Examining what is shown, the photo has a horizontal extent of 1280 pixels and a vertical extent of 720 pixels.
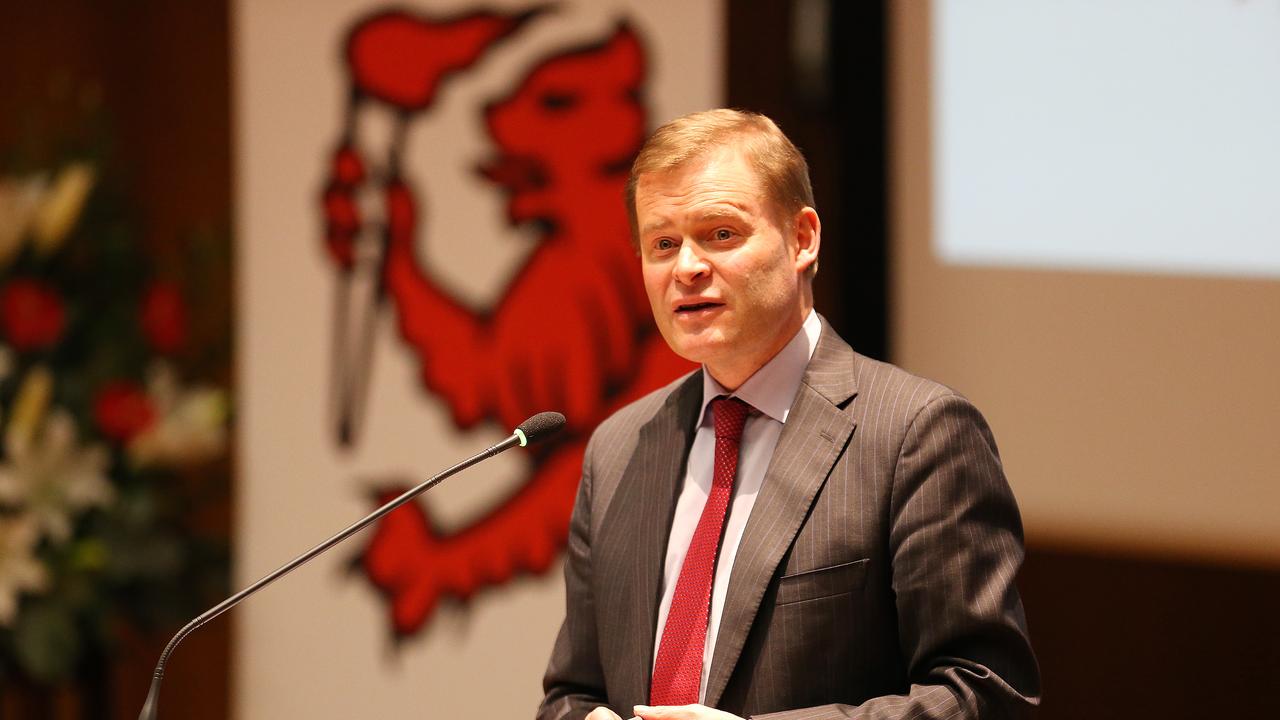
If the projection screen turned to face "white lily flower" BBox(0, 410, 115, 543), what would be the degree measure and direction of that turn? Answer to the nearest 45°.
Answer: approximately 90° to its right

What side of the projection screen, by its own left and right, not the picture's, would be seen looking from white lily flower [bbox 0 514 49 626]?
right

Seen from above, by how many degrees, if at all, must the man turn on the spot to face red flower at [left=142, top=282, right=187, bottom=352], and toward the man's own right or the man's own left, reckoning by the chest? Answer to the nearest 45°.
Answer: approximately 90° to the man's own right

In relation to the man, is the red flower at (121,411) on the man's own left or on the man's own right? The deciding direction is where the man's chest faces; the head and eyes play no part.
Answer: on the man's own right

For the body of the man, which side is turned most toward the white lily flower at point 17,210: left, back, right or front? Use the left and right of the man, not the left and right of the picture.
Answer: right

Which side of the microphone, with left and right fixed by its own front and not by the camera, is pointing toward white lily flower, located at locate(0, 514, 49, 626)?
left

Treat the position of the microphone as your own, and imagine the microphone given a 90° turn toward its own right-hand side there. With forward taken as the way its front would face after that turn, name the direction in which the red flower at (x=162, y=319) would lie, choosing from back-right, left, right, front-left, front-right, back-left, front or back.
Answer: back

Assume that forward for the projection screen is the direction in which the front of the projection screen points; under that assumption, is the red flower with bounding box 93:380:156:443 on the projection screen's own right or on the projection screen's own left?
on the projection screen's own right

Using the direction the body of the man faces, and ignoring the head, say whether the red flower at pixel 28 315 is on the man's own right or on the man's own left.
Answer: on the man's own right

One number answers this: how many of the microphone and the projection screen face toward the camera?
1

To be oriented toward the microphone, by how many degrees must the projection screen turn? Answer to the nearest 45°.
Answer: approximately 45° to its right

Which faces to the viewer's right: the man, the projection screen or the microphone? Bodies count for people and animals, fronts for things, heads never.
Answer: the microphone

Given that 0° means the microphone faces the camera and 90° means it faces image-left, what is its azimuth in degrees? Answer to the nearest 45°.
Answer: approximately 270°
